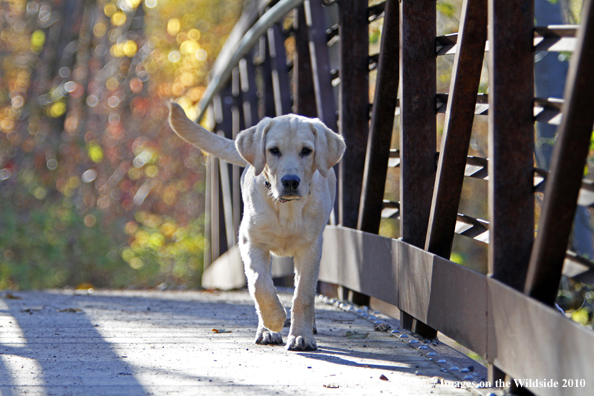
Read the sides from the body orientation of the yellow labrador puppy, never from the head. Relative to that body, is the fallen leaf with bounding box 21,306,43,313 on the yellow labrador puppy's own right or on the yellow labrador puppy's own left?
on the yellow labrador puppy's own right

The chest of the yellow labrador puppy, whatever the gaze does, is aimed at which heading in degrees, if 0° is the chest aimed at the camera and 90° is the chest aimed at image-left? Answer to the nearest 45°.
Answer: approximately 0°
